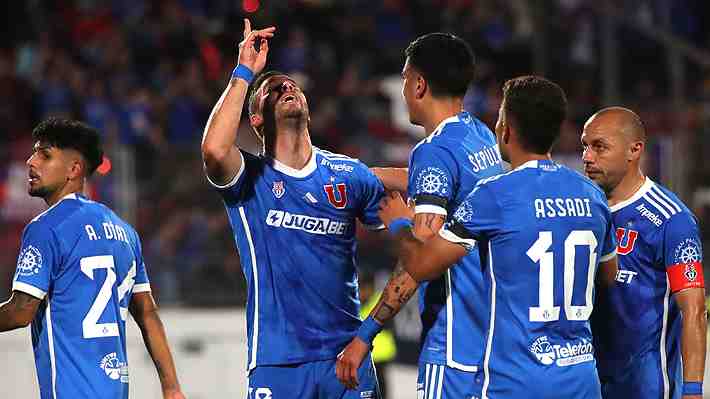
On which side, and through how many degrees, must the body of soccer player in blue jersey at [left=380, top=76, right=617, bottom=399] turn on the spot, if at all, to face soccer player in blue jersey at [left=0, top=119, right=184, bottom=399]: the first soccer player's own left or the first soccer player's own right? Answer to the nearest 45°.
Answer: approximately 45° to the first soccer player's own left

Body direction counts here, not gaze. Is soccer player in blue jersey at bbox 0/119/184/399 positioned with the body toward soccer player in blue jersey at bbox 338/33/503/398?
no

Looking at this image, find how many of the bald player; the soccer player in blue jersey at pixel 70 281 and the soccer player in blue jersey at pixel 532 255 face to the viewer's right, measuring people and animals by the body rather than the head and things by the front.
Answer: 0

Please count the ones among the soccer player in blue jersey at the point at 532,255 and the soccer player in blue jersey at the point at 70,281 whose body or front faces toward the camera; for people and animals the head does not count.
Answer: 0

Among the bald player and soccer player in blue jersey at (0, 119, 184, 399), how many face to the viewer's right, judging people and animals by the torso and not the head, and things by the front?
0

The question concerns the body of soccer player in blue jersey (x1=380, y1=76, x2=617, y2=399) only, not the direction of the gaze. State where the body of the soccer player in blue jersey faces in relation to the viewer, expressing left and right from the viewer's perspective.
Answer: facing away from the viewer and to the left of the viewer

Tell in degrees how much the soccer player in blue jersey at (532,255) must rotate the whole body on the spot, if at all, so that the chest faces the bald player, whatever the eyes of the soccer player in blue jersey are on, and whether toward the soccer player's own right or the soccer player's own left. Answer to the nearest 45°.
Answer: approximately 90° to the soccer player's own right

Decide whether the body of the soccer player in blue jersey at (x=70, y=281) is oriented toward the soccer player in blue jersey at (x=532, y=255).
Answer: no

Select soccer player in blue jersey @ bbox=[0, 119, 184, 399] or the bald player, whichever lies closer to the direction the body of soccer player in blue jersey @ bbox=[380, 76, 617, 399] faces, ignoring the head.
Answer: the soccer player in blue jersey

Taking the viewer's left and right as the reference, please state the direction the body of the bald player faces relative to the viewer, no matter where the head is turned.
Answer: facing the viewer and to the left of the viewer

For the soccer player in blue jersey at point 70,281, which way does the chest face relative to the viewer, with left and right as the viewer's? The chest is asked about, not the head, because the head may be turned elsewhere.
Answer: facing away from the viewer and to the left of the viewer

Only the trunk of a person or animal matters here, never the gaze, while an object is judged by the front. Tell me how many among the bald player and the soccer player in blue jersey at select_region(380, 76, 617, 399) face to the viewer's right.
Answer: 0

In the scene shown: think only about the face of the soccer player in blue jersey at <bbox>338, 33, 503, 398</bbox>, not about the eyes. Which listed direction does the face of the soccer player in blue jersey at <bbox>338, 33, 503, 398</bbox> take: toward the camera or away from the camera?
away from the camera

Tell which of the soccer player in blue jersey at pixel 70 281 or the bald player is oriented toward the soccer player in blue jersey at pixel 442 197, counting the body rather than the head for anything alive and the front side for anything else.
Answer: the bald player

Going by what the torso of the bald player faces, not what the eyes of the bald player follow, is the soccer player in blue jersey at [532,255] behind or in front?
in front
